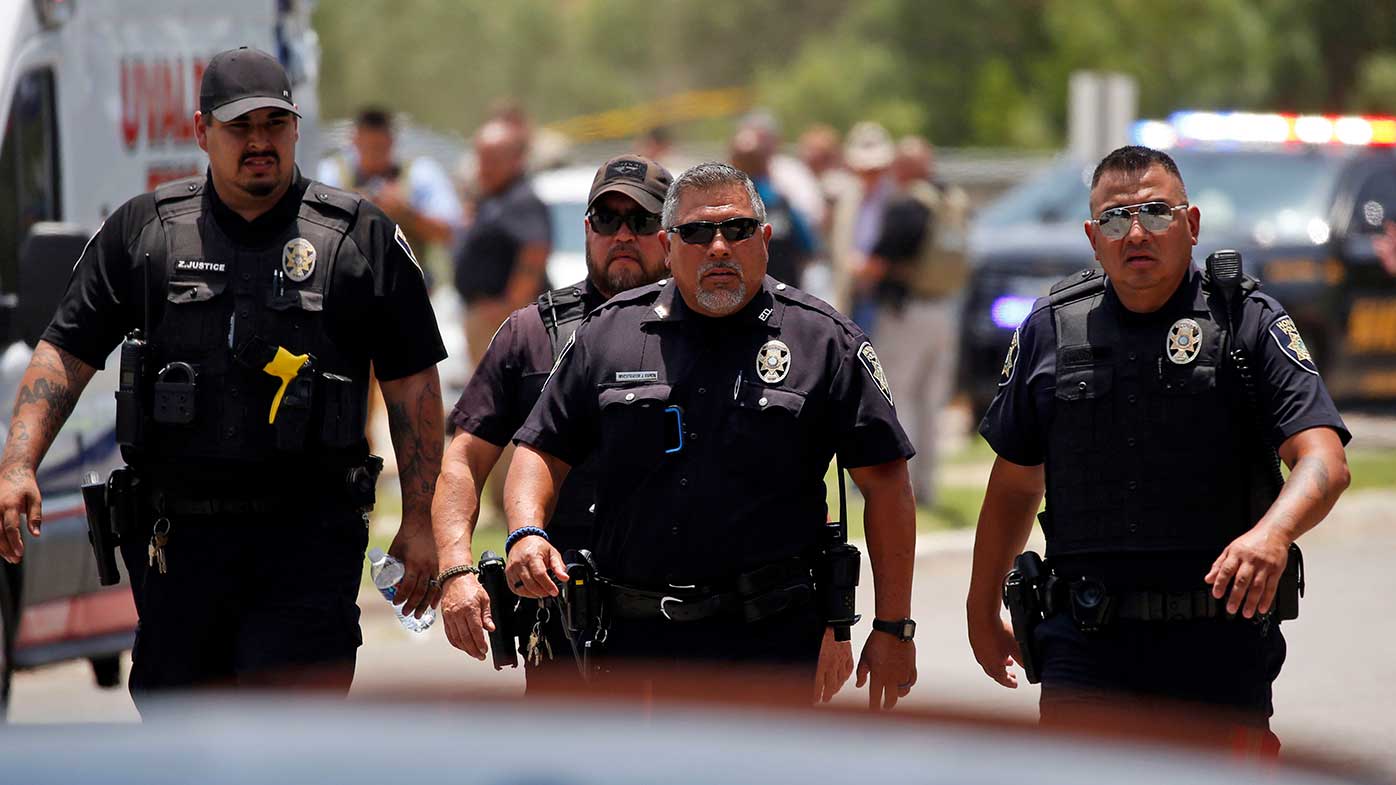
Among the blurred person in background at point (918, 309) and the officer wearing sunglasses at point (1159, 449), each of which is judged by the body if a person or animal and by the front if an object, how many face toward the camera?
1

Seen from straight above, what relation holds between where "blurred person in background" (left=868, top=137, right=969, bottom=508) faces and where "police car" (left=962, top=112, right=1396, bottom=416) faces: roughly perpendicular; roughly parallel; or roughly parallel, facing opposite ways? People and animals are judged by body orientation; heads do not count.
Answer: roughly perpendicular

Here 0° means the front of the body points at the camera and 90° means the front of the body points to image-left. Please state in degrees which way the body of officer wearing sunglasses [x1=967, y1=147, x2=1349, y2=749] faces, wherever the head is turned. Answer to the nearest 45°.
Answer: approximately 0°

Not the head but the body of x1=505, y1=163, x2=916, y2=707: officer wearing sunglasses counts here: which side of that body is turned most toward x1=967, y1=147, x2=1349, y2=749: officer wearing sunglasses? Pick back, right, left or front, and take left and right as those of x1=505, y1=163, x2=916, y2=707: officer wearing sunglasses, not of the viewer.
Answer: left

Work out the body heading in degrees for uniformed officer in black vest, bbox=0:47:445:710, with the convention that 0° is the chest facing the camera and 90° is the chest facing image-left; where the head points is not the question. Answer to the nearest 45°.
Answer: approximately 0°

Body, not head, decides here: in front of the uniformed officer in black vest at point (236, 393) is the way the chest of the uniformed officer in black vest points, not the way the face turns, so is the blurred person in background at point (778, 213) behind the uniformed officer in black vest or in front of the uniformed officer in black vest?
behind

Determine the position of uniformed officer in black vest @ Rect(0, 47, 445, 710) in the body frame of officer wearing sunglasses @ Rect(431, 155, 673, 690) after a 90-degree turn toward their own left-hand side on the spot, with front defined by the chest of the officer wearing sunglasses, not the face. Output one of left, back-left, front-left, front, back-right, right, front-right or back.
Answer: back
